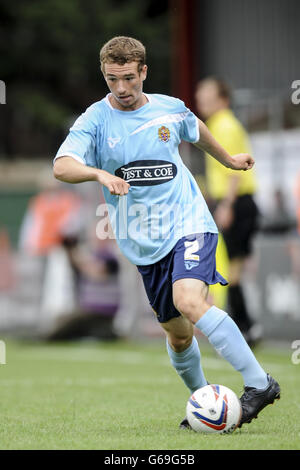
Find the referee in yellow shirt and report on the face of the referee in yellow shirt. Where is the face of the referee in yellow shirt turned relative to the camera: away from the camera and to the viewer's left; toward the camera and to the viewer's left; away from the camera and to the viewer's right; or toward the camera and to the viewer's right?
toward the camera and to the viewer's left

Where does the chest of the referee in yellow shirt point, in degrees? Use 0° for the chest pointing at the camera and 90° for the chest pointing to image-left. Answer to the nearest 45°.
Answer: approximately 90°

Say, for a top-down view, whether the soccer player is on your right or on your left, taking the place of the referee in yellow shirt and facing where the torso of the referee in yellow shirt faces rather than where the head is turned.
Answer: on your left

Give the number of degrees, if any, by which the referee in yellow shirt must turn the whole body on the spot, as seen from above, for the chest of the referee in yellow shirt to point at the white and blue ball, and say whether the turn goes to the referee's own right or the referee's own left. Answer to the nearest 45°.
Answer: approximately 90° to the referee's own left
